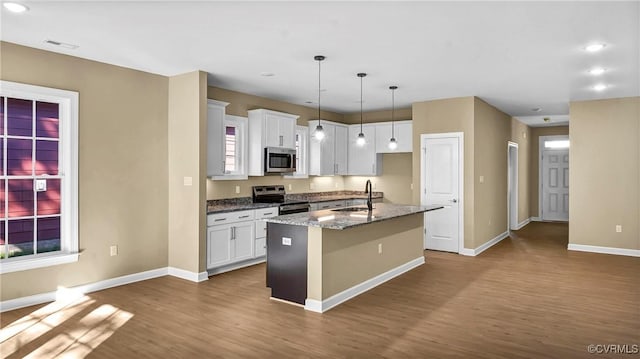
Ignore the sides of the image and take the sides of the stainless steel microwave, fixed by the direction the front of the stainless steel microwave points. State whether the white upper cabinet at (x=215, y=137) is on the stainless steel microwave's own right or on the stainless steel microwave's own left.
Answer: on the stainless steel microwave's own right

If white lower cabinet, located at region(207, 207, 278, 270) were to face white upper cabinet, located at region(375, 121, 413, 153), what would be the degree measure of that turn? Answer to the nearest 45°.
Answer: approximately 90° to its left

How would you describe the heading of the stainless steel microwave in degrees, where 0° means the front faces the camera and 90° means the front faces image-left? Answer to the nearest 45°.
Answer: approximately 315°

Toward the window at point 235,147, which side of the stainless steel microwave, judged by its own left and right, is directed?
right

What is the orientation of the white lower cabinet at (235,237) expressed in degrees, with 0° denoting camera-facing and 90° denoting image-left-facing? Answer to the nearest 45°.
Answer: approximately 315°

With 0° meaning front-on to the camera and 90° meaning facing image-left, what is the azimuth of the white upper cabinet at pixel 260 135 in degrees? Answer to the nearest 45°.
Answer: approximately 315°

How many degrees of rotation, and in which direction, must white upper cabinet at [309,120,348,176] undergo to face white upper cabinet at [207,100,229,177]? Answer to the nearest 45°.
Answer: approximately 90° to its right
